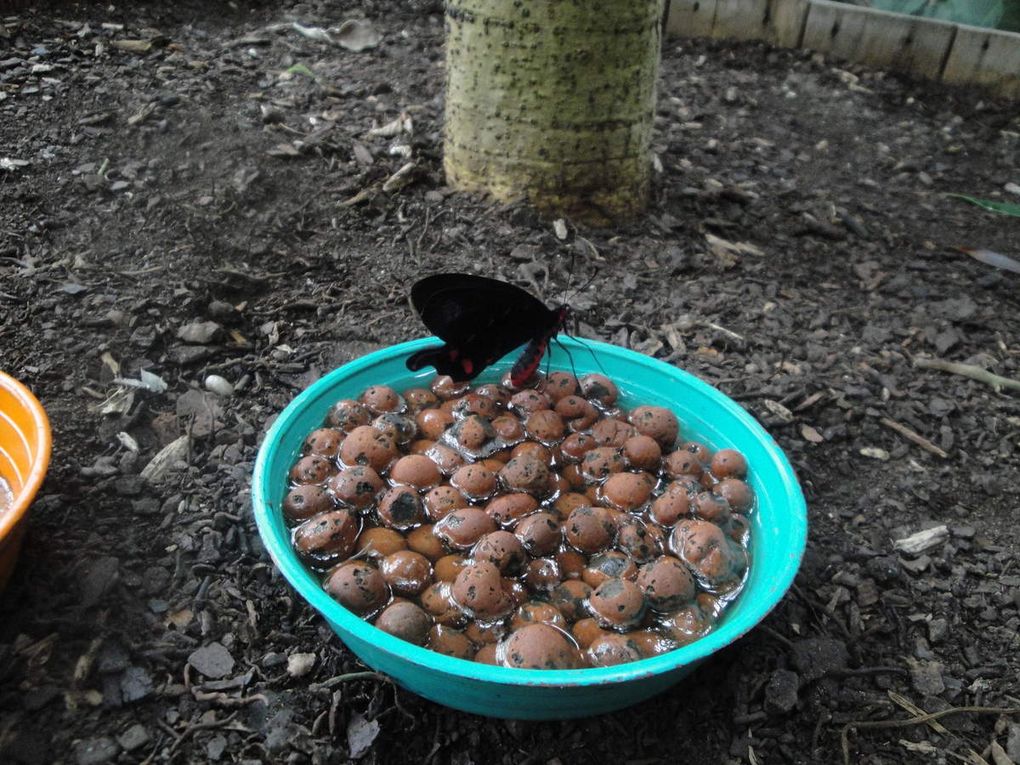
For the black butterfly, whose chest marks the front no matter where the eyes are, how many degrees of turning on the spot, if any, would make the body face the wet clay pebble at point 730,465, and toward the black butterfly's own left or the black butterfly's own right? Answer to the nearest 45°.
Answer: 0° — it already faces it

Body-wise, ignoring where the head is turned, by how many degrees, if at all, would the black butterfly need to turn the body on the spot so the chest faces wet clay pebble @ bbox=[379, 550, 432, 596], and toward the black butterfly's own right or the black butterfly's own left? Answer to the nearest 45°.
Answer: approximately 90° to the black butterfly's own right

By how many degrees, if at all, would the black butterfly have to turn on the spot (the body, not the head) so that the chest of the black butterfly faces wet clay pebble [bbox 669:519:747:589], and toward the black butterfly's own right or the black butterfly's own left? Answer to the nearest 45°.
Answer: approximately 45° to the black butterfly's own right

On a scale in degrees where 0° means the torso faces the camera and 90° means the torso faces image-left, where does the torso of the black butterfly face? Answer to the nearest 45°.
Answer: approximately 270°

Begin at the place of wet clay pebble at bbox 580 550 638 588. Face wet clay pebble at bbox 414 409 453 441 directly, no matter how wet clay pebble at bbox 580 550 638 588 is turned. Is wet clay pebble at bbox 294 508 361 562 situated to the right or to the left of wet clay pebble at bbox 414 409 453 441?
left

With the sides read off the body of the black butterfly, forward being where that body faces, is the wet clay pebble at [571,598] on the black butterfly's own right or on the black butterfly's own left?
on the black butterfly's own right

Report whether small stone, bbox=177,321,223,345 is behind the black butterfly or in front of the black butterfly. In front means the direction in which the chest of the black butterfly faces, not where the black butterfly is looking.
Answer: behind

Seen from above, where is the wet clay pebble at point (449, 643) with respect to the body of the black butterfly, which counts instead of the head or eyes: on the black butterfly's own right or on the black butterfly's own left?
on the black butterfly's own right

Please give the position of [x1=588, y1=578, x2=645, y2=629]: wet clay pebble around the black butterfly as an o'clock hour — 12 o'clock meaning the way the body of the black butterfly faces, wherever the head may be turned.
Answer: The wet clay pebble is roughly at 2 o'clock from the black butterfly.

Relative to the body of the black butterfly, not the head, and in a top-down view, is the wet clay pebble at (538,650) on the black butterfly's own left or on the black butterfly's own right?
on the black butterfly's own right

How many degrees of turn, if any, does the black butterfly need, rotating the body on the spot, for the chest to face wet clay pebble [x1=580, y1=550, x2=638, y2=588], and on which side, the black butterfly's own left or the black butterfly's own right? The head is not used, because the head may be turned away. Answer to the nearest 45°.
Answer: approximately 45° to the black butterfly's own right
